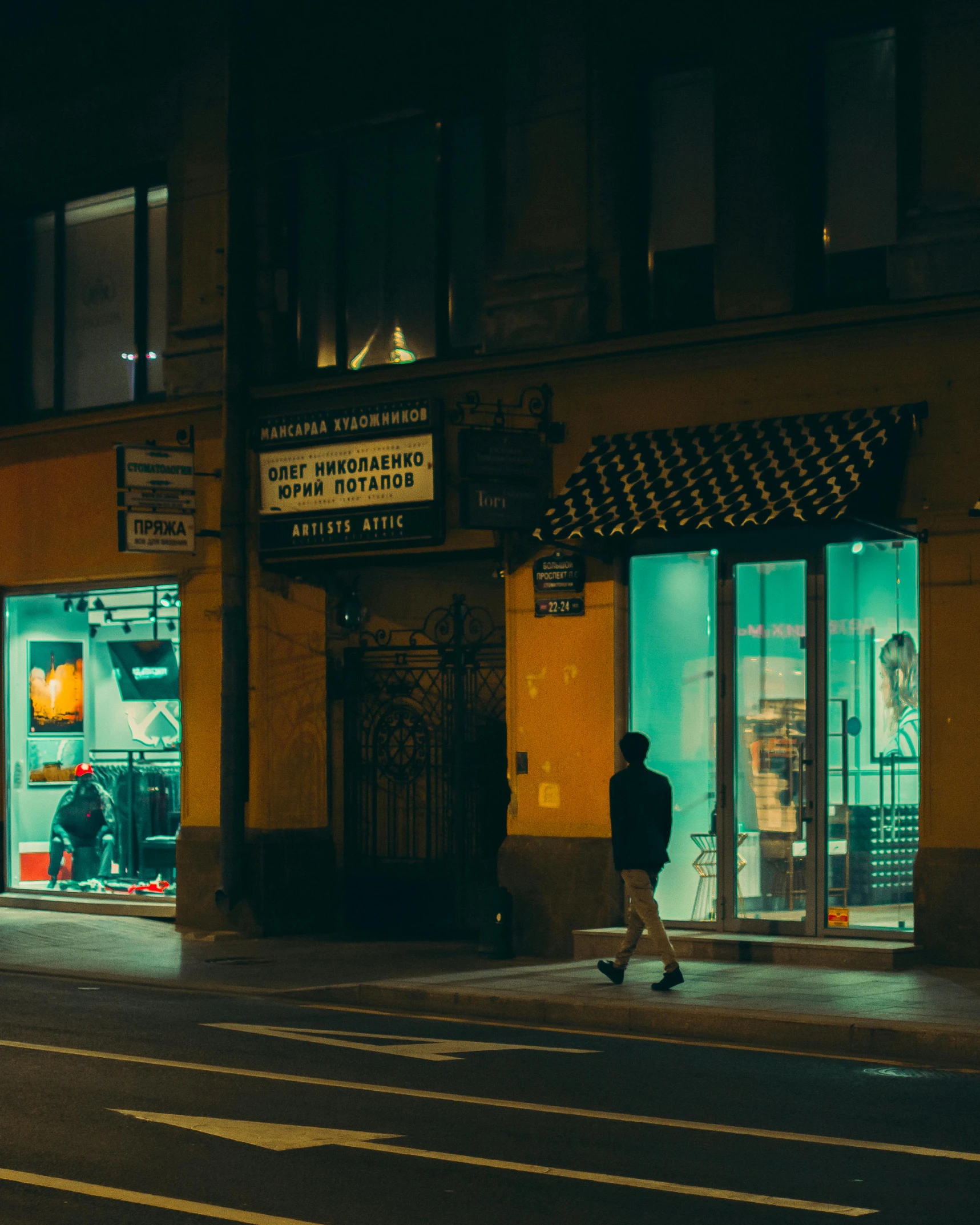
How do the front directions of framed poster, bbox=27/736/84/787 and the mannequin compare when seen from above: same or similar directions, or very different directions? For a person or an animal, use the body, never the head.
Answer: same or similar directions

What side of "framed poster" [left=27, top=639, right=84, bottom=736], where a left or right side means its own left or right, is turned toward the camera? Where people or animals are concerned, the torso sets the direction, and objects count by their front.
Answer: front

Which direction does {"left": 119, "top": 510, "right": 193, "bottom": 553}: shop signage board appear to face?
toward the camera

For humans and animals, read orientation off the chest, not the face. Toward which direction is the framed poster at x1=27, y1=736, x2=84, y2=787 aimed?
toward the camera

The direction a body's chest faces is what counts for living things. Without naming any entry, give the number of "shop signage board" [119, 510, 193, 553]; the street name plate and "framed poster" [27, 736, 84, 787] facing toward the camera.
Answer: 3

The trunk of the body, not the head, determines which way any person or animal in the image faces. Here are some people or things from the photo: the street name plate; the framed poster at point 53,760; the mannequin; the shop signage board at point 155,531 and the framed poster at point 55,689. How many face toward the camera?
5
